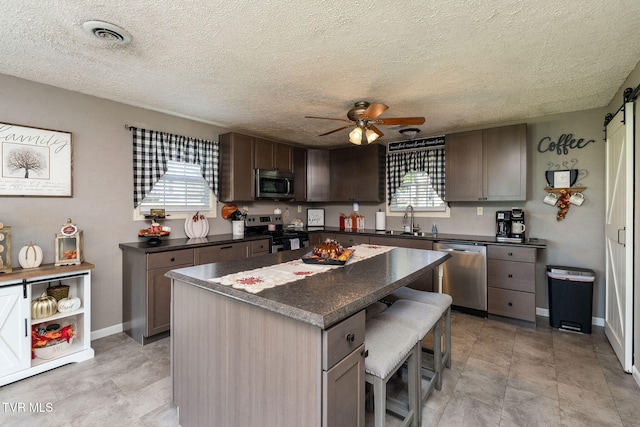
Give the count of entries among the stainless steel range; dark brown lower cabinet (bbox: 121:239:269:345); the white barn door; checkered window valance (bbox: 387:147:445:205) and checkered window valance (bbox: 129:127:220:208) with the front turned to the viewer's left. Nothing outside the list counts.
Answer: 1

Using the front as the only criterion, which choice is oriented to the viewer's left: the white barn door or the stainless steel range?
the white barn door

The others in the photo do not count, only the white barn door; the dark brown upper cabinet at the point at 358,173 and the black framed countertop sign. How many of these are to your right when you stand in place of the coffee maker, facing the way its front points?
2

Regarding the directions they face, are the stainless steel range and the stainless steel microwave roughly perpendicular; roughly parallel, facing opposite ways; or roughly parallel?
roughly parallel

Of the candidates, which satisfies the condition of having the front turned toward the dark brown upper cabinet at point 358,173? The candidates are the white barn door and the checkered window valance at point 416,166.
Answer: the white barn door

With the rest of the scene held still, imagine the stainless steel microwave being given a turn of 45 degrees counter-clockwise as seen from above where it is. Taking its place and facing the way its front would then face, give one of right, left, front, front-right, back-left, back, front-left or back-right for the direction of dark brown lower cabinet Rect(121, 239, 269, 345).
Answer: back-right

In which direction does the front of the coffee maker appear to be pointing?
toward the camera

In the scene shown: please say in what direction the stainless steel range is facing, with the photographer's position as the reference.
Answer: facing the viewer and to the right of the viewer

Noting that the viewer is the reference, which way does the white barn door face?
facing to the left of the viewer

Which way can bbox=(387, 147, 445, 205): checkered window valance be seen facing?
toward the camera

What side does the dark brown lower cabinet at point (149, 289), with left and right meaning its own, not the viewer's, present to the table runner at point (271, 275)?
front

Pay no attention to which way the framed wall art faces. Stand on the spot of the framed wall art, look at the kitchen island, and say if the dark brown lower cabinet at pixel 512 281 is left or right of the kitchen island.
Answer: left

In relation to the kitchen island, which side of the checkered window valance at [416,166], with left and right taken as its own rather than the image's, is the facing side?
front

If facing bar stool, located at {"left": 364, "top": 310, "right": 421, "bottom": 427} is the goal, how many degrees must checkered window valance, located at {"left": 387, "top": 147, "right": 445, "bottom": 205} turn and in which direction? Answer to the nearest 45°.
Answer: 0° — it already faces it

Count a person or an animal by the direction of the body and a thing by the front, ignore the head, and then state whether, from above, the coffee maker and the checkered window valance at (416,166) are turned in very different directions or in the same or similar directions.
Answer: same or similar directions

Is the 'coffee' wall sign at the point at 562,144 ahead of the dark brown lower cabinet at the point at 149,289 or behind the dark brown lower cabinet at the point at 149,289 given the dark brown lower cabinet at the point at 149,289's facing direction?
ahead
